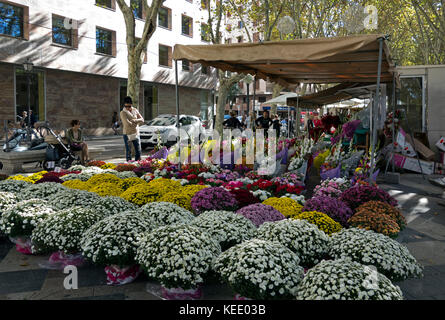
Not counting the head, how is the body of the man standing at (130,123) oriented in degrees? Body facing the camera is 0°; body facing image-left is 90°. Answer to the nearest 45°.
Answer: approximately 315°

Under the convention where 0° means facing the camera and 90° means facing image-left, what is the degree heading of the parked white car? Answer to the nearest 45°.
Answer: approximately 45°

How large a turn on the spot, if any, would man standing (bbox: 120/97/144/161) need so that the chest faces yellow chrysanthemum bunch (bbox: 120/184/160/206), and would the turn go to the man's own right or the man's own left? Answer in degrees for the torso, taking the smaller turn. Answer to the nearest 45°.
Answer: approximately 45° to the man's own right

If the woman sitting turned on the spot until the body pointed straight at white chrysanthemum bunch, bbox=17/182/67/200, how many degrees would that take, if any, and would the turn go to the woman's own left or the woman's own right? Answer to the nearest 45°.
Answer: approximately 45° to the woman's own right

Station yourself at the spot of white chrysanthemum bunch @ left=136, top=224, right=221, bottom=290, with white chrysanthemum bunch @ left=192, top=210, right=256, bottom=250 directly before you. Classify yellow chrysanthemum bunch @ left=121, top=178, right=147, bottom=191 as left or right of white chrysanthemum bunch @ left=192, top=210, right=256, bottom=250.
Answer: left

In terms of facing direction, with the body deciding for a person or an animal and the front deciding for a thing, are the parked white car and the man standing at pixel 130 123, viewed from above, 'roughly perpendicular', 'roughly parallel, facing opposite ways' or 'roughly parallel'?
roughly perpendicular

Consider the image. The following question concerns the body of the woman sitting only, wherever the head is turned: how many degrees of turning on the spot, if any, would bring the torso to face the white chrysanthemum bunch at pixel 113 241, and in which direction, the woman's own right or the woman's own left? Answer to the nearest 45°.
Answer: approximately 45° to the woman's own right

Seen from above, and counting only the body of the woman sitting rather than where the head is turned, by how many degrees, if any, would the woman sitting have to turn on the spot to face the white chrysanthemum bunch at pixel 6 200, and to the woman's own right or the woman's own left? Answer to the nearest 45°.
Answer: approximately 45° to the woman's own right

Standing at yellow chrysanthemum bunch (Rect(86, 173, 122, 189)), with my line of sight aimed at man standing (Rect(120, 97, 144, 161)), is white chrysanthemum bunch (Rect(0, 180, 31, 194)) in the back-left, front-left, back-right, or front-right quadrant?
back-left

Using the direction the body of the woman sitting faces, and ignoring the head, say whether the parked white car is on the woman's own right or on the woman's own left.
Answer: on the woman's own left
